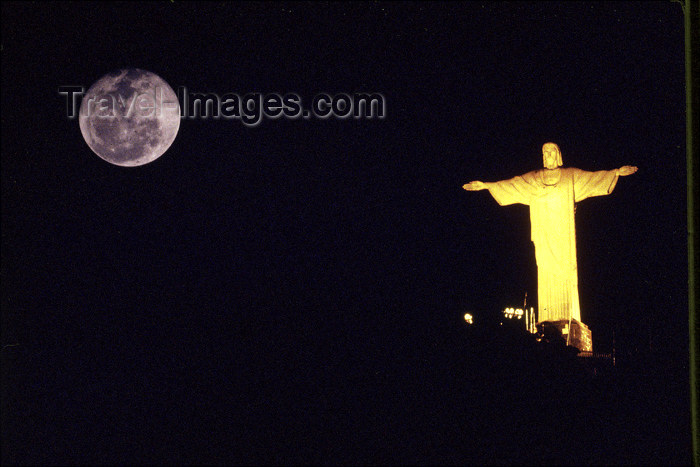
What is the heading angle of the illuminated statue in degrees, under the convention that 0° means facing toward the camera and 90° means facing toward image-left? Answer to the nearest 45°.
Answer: approximately 0°
